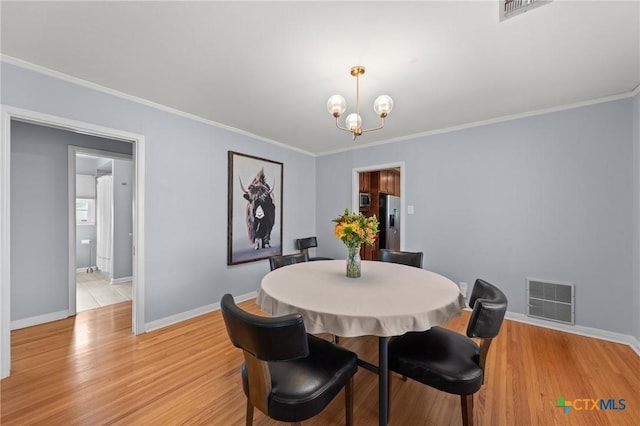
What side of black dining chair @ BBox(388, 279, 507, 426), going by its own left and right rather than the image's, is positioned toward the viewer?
left

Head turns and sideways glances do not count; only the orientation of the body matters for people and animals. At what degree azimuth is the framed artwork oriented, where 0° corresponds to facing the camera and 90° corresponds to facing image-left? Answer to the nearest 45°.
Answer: approximately 315°

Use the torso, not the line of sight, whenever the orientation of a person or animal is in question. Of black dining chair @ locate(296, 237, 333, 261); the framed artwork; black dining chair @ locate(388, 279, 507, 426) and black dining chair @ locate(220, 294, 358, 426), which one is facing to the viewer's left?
black dining chair @ locate(388, 279, 507, 426)

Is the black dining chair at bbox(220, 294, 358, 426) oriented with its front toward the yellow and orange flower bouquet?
yes

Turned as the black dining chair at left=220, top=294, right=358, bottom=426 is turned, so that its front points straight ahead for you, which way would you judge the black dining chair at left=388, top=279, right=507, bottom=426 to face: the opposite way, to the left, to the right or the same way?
to the left
